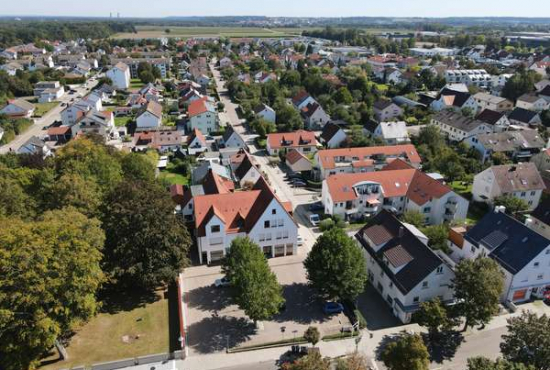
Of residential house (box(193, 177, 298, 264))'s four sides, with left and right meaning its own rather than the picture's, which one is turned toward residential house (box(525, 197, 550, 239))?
left

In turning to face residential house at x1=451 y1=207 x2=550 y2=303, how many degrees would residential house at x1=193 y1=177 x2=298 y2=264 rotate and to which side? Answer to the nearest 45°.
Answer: approximately 90° to its left

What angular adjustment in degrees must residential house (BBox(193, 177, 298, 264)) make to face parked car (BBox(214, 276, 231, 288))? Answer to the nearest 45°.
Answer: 0° — it already faces it

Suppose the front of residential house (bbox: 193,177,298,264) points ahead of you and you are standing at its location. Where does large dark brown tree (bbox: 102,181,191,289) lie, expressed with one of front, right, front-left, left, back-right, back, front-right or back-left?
front-right

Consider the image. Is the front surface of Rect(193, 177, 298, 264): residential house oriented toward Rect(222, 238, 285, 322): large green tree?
yes

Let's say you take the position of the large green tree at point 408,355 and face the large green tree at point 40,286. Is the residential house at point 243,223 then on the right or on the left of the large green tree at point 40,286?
right

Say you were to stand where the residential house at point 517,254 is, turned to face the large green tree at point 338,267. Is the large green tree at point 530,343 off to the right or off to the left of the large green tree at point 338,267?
left

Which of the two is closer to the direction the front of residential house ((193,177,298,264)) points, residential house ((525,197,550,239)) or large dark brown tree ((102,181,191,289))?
the large dark brown tree

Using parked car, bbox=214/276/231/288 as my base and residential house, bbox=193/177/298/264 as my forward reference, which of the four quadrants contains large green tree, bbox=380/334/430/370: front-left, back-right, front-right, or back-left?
back-right

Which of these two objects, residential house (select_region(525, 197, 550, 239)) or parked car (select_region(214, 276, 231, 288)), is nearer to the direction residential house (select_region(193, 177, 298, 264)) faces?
the parked car

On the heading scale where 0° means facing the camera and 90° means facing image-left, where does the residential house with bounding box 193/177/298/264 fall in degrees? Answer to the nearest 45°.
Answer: approximately 0°

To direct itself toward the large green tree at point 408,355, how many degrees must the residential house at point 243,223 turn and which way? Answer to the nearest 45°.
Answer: approximately 45° to its left

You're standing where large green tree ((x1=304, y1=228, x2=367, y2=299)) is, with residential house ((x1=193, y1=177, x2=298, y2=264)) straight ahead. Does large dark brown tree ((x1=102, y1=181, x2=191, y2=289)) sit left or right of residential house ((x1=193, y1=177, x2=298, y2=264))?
left

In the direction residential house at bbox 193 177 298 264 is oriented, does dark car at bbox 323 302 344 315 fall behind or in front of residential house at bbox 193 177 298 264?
in front

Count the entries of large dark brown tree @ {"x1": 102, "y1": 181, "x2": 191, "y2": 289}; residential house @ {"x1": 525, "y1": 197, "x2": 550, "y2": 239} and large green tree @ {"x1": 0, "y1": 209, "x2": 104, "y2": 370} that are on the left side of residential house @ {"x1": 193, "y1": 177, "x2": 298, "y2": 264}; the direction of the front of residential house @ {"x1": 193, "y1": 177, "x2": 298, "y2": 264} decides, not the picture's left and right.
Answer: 1

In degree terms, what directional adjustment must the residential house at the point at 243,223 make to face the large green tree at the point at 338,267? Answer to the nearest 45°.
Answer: approximately 45° to its left
